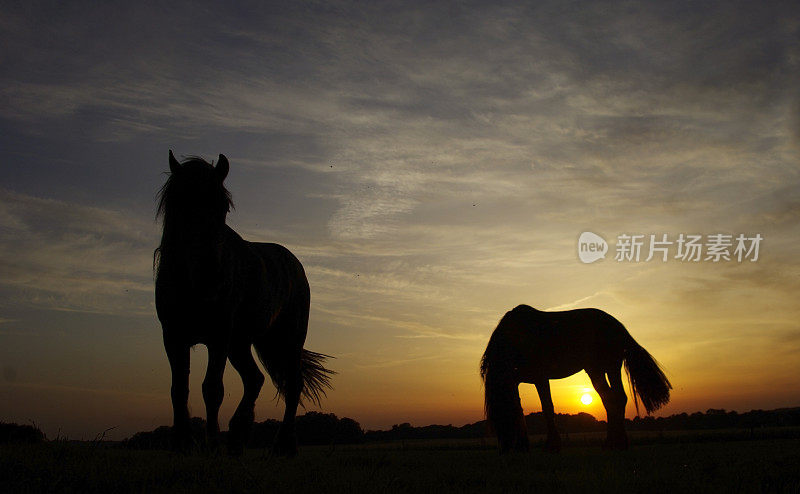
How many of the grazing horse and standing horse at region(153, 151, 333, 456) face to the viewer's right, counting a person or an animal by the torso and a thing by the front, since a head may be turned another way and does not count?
0

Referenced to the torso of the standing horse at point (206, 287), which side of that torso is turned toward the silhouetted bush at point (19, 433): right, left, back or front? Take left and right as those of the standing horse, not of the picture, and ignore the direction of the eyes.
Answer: right

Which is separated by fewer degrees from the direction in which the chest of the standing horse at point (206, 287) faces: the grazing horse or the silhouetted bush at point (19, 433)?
the silhouetted bush

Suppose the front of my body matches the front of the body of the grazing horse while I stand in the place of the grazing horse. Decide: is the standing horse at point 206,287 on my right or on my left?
on my left

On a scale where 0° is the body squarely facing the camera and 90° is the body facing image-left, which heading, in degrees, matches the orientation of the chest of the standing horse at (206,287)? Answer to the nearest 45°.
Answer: approximately 45°

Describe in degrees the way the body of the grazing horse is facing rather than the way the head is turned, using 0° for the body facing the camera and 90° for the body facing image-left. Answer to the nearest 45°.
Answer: approximately 90°

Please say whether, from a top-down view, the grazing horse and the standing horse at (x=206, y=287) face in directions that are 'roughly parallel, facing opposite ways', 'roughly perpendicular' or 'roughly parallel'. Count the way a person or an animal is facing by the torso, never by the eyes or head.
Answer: roughly perpendicular
